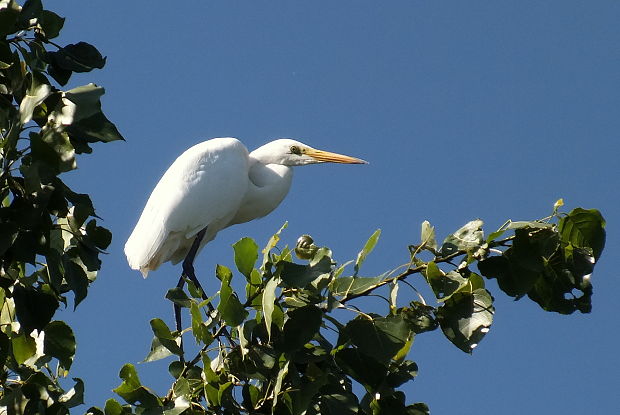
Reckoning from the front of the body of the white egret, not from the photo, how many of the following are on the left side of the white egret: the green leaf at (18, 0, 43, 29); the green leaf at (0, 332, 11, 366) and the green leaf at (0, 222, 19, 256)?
0

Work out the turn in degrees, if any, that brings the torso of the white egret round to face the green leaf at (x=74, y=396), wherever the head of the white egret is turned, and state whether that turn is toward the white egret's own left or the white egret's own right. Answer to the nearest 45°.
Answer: approximately 180°

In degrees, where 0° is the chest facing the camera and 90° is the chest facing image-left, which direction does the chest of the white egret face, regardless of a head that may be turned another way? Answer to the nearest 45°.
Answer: approximately 270°

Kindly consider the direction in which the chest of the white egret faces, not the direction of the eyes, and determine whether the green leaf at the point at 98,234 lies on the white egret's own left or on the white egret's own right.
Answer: on the white egret's own right
